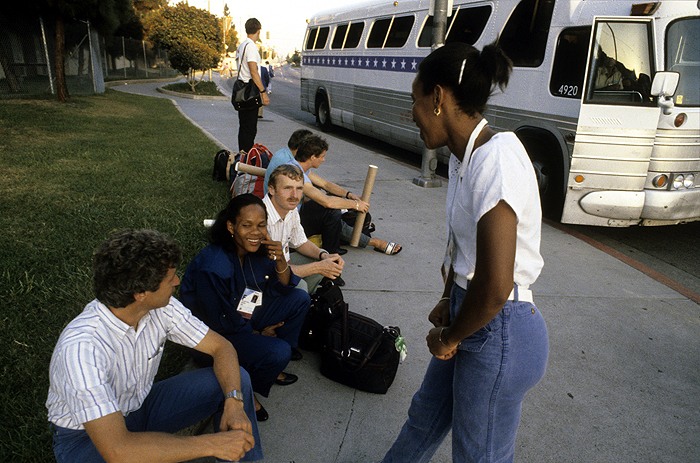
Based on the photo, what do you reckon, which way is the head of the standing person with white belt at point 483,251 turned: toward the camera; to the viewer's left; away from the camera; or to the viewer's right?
to the viewer's left

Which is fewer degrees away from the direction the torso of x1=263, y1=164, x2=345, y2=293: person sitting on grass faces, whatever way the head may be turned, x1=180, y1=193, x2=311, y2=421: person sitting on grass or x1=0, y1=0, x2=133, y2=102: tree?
the person sitting on grass

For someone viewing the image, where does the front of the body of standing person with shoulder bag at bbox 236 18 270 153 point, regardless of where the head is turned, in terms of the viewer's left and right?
facing away from the viewer and to the right of the viewer

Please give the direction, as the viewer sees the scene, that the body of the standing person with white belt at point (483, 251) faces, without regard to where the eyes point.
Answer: to the viewer's left

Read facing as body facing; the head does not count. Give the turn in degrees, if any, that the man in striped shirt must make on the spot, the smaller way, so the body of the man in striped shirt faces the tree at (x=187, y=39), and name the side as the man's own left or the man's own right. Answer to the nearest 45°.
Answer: approximately 135° to the man's own left

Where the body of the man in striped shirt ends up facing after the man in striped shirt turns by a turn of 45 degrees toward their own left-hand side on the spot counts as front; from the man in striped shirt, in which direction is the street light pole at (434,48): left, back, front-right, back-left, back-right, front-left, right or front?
front-left

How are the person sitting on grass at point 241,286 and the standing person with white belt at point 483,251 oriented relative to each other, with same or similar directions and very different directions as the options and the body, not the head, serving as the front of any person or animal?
very different directions

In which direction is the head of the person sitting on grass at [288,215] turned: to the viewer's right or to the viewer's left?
to the viewer's right

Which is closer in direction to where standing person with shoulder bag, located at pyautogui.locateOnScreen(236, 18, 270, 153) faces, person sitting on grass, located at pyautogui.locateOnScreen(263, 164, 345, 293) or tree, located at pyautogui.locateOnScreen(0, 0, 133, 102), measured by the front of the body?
the tree

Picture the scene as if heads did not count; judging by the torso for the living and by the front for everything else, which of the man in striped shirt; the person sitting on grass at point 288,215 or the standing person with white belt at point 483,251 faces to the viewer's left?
the standing person with white belt

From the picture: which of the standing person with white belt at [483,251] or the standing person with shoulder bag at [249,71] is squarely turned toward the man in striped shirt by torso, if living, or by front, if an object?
the standing person with white belt at [483,251]
